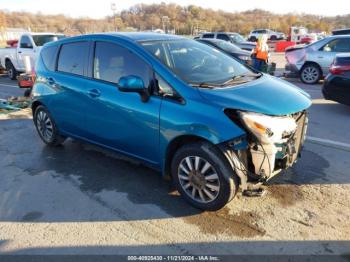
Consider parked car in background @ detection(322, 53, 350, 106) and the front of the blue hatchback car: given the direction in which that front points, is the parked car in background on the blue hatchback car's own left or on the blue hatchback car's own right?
on the blue hatchback car's own left

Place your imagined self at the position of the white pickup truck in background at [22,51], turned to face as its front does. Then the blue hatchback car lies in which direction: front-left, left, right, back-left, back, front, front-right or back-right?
front-right

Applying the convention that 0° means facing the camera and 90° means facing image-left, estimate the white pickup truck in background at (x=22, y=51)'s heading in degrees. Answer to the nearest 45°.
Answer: approximately 315°

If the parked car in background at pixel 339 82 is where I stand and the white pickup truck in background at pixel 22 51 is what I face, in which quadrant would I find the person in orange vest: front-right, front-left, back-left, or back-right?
front-right
